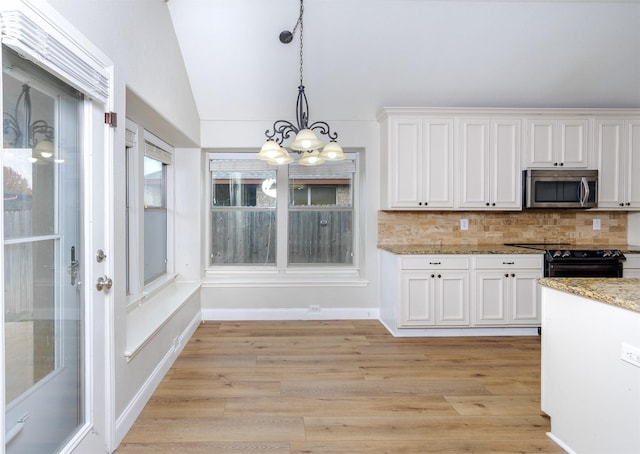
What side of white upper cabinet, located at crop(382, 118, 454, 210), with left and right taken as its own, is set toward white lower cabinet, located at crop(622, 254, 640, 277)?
left

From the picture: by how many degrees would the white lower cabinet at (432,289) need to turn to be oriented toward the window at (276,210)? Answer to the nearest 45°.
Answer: approximately 90° to its right

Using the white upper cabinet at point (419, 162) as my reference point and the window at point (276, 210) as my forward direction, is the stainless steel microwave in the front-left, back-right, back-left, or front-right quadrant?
back-right

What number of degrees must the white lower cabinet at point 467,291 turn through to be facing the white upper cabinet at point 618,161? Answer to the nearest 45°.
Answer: approximately 135° to its left

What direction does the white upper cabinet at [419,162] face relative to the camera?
toward the camera

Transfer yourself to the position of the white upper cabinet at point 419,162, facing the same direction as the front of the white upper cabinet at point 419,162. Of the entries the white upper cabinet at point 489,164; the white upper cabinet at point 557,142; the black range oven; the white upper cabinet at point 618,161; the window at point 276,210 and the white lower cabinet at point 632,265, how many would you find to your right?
1

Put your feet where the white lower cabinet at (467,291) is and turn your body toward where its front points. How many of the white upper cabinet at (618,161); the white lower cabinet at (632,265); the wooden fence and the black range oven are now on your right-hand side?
1

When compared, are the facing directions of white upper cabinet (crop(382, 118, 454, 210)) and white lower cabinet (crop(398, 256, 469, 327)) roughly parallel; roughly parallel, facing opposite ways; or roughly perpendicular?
roughly parallel

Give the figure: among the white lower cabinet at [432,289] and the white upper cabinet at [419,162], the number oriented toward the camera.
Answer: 2

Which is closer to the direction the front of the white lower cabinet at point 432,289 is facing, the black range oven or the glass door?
the glass door

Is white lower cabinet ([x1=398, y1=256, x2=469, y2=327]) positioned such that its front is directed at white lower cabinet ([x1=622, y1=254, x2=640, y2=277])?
no

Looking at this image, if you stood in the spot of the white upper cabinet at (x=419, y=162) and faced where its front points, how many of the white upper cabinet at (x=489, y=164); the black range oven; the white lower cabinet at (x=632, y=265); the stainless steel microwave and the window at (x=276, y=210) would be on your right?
1

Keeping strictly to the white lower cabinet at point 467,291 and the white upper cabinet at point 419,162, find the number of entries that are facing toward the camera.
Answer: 2

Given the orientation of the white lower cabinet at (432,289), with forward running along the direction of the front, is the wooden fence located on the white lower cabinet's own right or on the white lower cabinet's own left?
on the white lower cabinet's own right

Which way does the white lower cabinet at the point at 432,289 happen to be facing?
toward the camera
